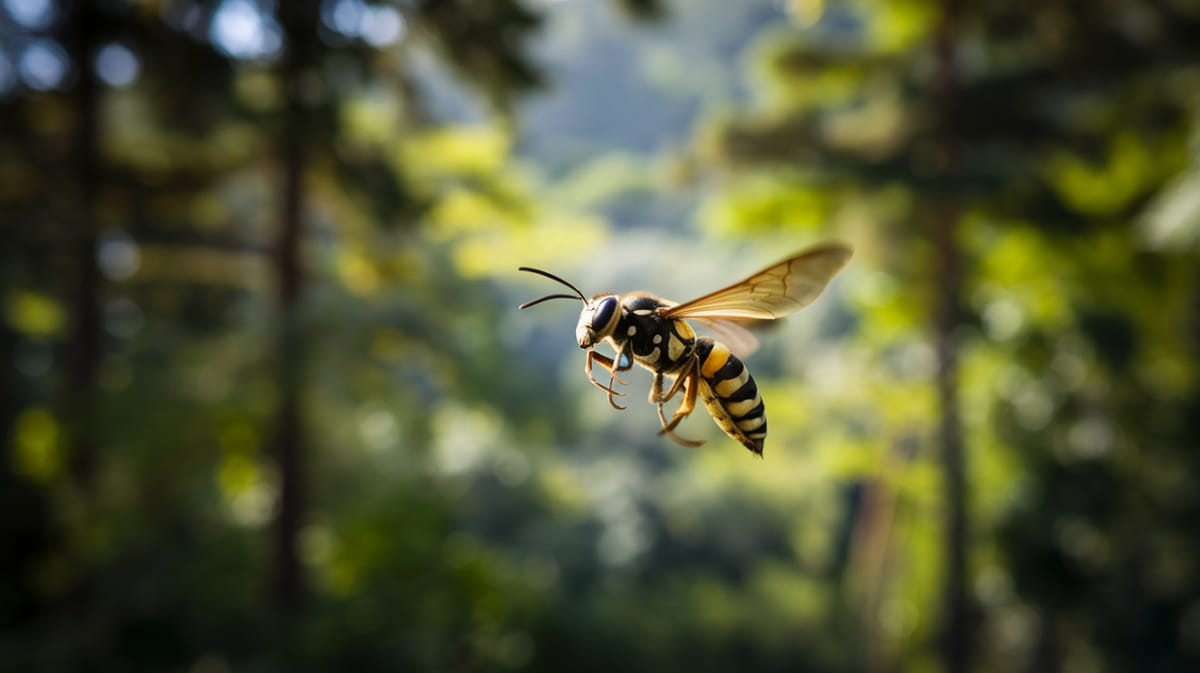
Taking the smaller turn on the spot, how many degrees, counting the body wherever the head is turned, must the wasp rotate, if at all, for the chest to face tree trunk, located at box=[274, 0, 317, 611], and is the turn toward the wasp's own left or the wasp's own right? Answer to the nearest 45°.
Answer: approximately 45° to the wasp's own right

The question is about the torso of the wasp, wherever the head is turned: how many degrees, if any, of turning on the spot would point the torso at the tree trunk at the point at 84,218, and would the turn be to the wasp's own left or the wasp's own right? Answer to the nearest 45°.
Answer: approximately 45° to the wasp's own right

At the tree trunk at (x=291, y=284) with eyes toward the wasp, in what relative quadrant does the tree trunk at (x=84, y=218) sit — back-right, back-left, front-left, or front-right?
back-right

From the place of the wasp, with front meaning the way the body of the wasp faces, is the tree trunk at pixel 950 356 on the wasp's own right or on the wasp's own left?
on the wasp's own right

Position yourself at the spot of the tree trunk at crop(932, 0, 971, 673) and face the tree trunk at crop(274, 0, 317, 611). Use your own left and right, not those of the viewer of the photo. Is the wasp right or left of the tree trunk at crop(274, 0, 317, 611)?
left

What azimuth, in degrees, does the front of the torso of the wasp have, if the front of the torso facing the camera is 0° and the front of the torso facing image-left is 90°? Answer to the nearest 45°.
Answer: approximately 90°

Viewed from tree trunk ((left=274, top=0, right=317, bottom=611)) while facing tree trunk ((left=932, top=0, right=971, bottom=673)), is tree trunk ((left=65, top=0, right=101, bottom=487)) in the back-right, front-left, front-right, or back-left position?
back-left
